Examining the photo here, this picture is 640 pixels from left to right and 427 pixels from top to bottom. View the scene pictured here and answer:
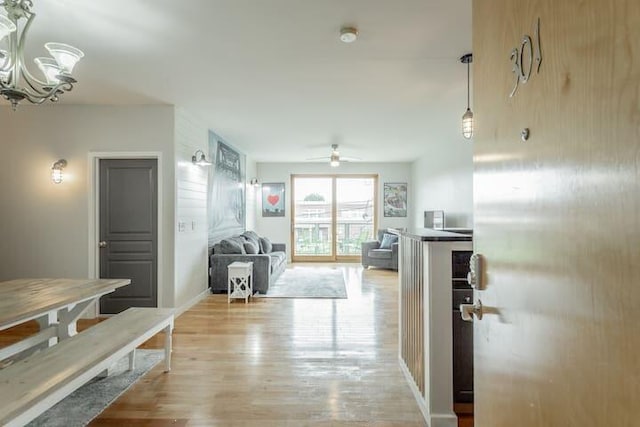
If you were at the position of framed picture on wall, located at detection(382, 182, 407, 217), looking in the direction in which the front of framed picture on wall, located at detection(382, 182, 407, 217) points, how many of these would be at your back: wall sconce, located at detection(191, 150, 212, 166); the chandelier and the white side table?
0

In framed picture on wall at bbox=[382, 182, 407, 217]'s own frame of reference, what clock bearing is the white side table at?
The white side table is roughly at 1 o'clock from the framed picture on wall.

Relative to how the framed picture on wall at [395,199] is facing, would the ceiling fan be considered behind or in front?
in front

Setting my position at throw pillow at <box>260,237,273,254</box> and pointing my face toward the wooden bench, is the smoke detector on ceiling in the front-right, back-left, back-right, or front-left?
front-left

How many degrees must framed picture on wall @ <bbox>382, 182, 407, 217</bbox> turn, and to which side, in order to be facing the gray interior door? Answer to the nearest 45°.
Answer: approximately 45° to its right

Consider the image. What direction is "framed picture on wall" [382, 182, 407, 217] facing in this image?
toward the camera

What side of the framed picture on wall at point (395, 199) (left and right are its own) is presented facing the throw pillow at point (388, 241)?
front

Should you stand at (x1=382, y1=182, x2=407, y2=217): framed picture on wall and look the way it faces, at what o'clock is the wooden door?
The wooden door is roughly at 12 o'clock from the framed picture on wall.

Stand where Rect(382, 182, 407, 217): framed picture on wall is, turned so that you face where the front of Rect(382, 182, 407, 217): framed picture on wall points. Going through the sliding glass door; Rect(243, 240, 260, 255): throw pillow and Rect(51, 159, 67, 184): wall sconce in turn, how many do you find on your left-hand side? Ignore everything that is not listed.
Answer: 0

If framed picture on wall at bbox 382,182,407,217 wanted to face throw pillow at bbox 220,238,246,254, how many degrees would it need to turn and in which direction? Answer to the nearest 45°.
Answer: approximately 45° to its right

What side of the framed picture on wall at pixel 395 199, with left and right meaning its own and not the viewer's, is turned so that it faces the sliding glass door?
right

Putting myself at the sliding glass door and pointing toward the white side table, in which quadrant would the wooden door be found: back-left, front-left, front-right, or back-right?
front-left

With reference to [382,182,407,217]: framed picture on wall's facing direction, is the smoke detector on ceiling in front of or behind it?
in front

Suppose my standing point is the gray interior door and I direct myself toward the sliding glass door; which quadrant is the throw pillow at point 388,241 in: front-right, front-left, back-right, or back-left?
front-right

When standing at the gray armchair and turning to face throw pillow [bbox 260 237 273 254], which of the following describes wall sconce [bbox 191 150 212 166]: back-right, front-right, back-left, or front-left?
front-left

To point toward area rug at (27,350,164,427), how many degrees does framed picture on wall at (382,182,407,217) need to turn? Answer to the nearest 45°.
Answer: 0° — it already faces it

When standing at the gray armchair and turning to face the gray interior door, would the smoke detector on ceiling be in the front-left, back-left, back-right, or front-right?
front-left
